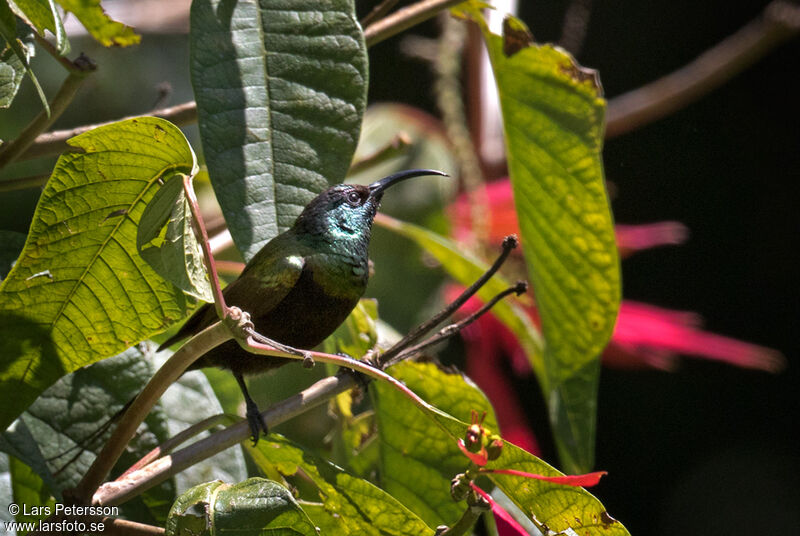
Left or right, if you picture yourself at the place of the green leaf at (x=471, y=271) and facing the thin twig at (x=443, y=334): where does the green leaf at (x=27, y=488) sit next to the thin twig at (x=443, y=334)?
right

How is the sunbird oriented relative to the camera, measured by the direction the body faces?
to the viewer's right

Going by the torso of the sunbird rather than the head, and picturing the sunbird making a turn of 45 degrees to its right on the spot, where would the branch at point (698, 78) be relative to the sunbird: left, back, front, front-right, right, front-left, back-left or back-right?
left

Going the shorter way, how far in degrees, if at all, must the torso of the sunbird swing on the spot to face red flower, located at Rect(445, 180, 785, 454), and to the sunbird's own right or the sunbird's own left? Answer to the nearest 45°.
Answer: approximately 45° to the sunbird's own left
